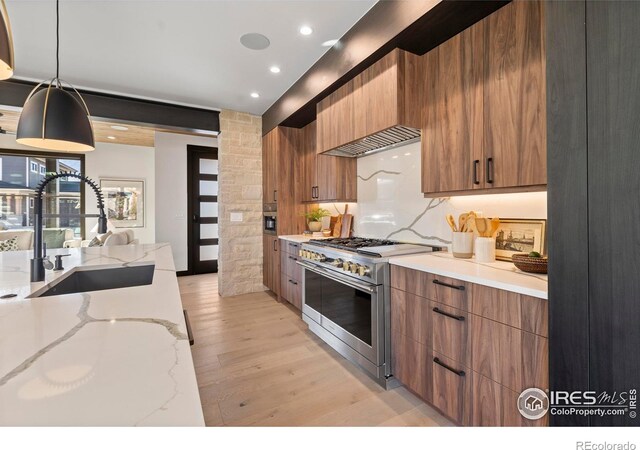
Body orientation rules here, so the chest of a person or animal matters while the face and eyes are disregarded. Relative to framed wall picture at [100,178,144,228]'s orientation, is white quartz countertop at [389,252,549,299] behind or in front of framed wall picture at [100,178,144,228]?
in front

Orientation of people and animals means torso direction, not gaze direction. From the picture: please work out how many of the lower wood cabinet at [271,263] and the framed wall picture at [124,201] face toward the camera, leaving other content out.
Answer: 1

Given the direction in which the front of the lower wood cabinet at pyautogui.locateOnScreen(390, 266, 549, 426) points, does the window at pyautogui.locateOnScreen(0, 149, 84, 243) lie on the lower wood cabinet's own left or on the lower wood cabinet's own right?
on the lower wood cabinet's own right

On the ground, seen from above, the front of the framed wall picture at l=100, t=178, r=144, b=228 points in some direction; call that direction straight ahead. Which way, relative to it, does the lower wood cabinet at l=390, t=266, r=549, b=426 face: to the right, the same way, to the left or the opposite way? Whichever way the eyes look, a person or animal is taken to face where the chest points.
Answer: to the right

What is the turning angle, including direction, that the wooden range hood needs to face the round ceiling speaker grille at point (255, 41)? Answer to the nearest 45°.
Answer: approximately 45° to its right

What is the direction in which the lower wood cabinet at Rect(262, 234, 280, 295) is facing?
to the viewer's left

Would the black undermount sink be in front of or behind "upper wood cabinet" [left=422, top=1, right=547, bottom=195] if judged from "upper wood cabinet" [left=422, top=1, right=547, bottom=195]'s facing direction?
in front

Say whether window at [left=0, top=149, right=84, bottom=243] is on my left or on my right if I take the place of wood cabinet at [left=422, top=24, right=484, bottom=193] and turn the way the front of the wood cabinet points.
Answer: on my right
